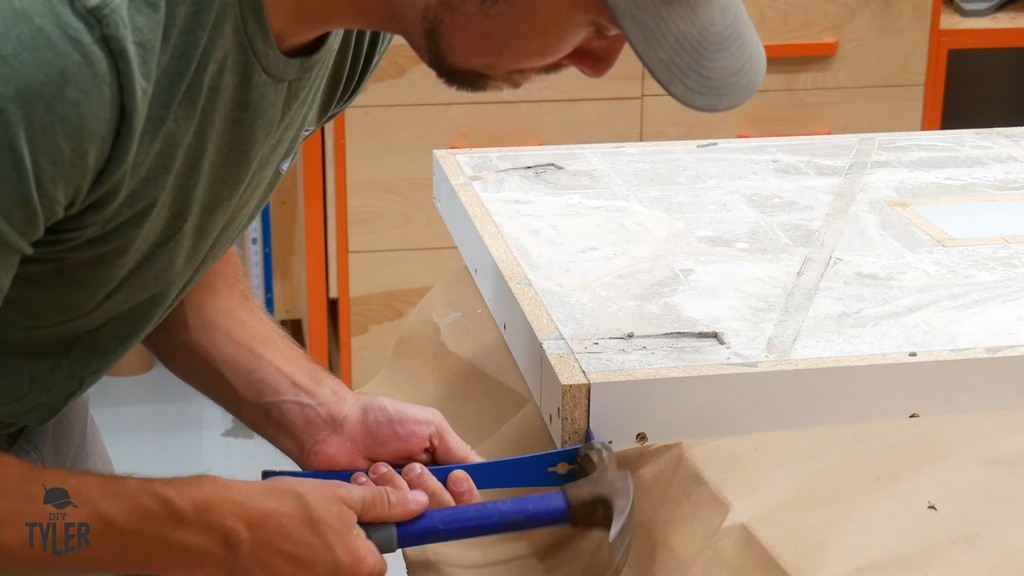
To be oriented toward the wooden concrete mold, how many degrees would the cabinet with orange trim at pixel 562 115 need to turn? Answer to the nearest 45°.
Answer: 0° — it already faces it

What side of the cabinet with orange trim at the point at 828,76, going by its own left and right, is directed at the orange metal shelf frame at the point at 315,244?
right

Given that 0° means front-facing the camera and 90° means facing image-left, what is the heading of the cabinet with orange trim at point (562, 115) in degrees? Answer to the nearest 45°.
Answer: approximately 0°

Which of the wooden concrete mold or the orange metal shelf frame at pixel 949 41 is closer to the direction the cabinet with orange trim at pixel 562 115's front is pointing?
the wooden concrete mold

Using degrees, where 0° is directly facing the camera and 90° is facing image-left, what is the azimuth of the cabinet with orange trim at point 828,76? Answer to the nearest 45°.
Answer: approximately 0°

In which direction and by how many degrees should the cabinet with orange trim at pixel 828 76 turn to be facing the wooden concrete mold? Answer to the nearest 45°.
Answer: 0° — it already faces it

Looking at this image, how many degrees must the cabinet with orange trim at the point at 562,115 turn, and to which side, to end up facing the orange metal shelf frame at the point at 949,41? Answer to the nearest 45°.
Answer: approximately 90° to its left
